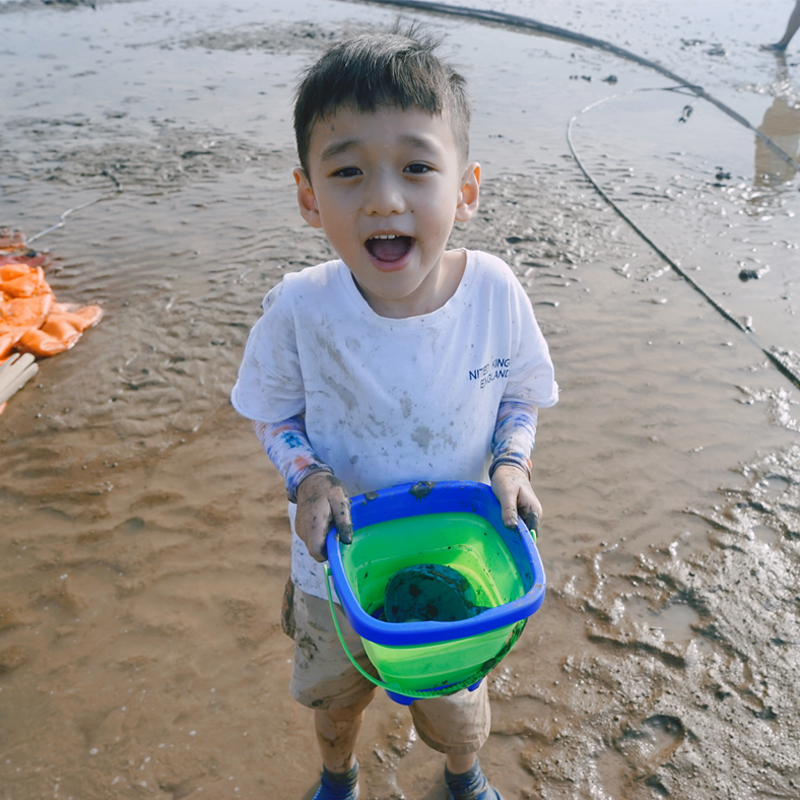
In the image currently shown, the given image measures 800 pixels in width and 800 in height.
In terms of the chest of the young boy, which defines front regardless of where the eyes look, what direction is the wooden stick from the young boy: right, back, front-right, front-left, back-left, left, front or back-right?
back-right

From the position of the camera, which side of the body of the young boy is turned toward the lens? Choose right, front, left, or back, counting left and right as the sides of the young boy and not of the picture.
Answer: front

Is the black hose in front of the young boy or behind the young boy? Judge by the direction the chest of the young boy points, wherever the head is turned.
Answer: behind

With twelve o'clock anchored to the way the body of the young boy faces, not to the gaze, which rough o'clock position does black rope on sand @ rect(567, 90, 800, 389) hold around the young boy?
The black rope on sand is roughly at 7 o'clock from the young boy.

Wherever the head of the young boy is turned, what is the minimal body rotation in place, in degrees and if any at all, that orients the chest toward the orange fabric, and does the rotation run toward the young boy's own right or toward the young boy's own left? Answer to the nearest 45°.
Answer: approximately 135° to the young boy's own right
